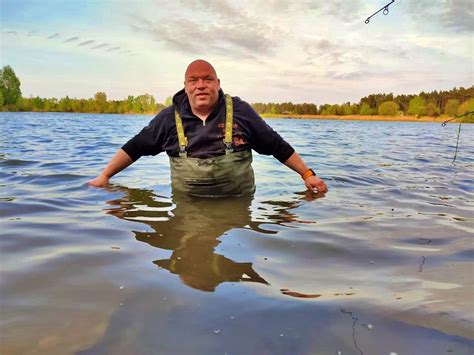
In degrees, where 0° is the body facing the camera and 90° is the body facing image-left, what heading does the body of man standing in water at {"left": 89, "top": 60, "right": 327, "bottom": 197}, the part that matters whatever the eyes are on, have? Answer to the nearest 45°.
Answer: approximately 0°
